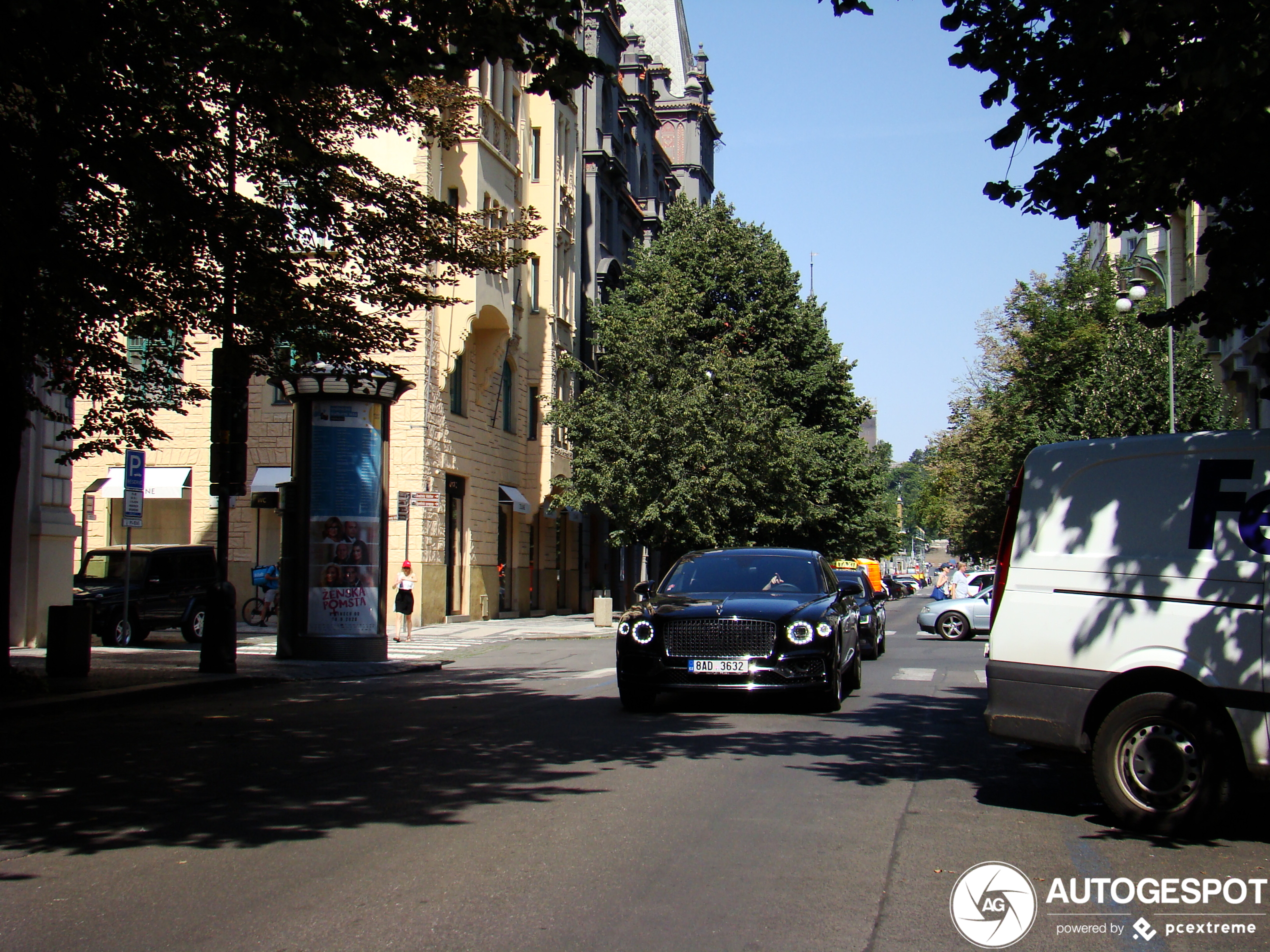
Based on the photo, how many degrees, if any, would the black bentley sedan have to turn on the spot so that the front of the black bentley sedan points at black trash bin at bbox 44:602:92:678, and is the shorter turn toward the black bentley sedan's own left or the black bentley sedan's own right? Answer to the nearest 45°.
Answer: approximately 90° to the black bentley sedan's own right

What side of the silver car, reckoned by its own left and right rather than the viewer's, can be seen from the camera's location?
left

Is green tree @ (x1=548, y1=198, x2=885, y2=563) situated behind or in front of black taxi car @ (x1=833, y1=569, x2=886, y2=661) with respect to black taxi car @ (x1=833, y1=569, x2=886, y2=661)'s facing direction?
behind

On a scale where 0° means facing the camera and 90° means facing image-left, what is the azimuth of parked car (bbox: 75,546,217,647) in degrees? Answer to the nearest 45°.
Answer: approximately 45°

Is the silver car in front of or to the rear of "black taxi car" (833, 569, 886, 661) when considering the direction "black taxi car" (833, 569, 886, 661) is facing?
to the rear

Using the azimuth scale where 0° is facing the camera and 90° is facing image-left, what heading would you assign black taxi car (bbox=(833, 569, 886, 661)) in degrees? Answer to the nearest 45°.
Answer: approximately 0°

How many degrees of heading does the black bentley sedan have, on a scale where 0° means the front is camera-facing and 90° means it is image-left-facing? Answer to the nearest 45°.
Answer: approximately 0°
